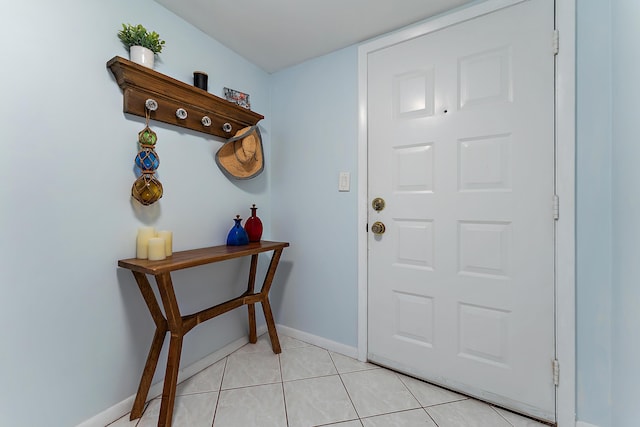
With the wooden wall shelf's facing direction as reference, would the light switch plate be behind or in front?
in front

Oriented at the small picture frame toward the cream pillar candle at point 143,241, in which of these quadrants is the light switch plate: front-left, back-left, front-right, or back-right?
back-left

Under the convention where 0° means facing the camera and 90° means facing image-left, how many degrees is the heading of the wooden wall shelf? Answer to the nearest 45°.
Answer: approximately 315°

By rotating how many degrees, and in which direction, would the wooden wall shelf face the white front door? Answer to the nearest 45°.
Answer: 0° — it already faces it
